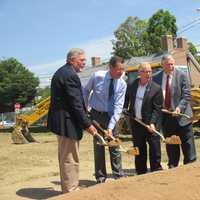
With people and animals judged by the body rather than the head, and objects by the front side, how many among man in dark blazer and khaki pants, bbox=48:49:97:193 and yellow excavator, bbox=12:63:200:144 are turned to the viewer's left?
1

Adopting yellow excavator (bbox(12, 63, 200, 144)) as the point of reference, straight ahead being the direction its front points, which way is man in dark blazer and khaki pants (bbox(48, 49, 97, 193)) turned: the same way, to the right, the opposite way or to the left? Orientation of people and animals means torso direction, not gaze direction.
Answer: the opposite way

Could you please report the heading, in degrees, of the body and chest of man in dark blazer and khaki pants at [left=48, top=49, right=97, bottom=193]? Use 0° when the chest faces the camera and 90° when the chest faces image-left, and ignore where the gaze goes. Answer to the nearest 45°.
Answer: approximately 270°

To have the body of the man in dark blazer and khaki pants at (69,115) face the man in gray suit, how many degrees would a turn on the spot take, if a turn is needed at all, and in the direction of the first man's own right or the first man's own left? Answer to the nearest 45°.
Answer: approximately 45° to the first man's own left

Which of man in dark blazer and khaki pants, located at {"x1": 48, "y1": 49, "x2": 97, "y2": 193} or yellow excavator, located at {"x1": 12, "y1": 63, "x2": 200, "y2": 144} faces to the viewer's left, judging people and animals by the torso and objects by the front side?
the yellow excavator

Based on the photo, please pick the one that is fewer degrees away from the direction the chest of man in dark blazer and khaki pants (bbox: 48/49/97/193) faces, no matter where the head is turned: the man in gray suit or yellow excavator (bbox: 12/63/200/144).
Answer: the man in gray suit

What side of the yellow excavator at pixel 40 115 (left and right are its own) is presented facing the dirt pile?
left

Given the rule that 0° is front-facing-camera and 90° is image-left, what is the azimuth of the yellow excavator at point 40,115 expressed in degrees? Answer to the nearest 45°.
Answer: approximately 90°
